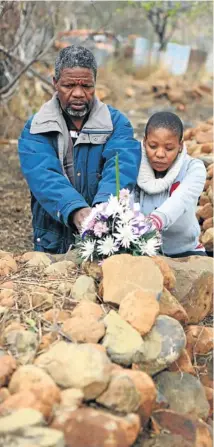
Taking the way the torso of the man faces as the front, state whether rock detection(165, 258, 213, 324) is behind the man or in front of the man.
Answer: in front

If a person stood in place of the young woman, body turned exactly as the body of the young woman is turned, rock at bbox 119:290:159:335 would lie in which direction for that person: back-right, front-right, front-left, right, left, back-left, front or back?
front-left

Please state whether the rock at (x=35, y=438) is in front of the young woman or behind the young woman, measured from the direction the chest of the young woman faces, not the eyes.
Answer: in front

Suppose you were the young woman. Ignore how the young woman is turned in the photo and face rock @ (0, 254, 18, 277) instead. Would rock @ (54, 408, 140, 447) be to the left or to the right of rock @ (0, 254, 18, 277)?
left

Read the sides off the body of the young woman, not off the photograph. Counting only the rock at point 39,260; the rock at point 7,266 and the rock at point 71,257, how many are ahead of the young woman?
3

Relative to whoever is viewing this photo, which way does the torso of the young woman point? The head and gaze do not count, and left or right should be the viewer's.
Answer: facing the viewer and to the left of the viewer

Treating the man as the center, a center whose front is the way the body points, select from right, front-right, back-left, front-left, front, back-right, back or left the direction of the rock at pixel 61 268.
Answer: front

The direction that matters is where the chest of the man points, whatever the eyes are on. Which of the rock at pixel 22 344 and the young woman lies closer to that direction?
the rock

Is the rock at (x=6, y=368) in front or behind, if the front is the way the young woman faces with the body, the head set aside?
in front

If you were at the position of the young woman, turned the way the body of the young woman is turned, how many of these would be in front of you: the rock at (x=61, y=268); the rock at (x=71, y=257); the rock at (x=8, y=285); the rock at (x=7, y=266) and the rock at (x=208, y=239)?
4

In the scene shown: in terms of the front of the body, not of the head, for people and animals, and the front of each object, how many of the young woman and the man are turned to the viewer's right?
0

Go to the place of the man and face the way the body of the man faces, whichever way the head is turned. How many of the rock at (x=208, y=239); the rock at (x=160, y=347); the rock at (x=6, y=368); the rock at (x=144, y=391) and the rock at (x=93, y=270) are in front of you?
4

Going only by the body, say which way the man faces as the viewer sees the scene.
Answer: toward the camera

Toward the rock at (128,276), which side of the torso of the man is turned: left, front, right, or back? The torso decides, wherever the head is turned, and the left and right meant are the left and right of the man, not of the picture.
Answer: front

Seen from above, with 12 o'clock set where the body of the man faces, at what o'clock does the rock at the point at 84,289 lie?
The rock is roughly at 12 o'clock from the man.
